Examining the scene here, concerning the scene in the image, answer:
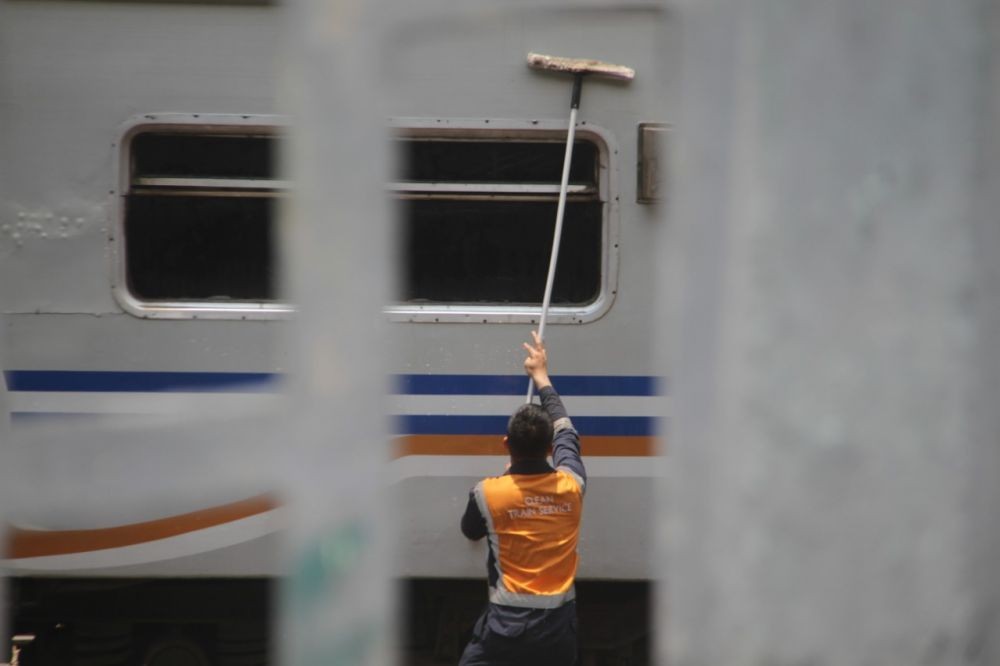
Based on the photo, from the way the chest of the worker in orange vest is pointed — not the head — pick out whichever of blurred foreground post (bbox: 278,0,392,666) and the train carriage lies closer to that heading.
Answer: the train carriage

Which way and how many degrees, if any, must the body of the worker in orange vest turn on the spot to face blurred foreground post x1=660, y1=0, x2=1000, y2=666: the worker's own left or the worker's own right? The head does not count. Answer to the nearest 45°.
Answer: approximately 180°

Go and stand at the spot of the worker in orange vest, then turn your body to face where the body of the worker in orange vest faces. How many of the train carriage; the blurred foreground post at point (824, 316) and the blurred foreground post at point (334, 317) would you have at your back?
2

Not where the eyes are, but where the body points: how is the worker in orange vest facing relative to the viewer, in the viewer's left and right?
facing away from the viewer

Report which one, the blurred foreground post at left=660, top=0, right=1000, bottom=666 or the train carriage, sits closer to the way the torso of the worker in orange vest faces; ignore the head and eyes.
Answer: the train carriage

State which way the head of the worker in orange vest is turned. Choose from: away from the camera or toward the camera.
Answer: away from the camera

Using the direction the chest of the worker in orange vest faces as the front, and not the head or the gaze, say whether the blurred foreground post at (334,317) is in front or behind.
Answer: behind
